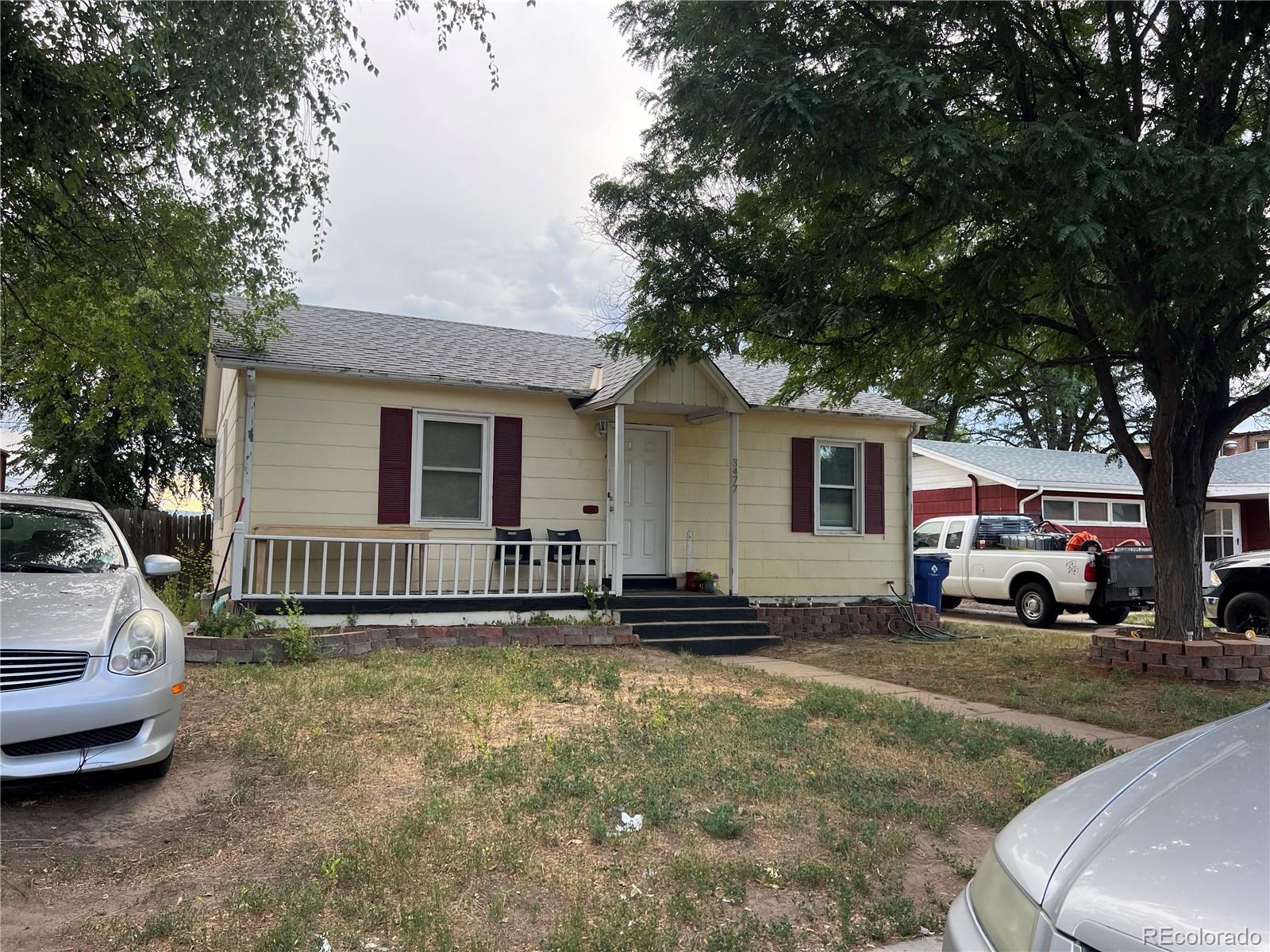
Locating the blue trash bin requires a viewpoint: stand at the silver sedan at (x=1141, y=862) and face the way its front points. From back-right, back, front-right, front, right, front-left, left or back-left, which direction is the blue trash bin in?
back-right

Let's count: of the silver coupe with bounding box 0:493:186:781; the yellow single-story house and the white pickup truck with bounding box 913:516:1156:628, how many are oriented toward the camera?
2

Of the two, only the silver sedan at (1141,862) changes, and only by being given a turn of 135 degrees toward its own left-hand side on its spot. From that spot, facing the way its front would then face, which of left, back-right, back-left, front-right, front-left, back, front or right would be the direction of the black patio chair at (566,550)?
back-left

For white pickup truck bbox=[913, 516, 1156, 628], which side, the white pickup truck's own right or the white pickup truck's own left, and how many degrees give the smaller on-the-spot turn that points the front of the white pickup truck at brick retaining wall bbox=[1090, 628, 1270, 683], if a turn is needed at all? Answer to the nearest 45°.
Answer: approximately 135° to the white pickup truck's own left

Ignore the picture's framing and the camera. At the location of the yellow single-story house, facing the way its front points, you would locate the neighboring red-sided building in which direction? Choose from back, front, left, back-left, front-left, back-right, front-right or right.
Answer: back-left

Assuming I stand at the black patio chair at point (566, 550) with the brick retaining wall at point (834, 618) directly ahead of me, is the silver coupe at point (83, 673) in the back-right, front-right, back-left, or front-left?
back-right

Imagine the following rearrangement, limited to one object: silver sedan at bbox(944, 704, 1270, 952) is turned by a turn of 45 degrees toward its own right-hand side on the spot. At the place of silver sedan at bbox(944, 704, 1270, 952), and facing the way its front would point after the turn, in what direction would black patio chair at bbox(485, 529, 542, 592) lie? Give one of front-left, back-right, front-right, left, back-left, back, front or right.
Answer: front-right

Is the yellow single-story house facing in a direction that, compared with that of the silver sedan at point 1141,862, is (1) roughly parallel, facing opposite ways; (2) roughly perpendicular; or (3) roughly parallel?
roughly perpendicular

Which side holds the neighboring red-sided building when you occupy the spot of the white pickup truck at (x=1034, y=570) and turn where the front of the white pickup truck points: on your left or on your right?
on your right

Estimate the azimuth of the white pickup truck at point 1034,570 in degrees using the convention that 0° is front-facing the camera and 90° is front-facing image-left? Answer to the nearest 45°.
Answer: approximately 135°

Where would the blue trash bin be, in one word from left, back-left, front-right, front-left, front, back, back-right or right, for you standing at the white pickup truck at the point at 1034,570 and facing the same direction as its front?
left

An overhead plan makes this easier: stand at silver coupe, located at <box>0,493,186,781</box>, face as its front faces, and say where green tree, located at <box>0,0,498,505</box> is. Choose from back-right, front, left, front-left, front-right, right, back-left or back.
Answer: back
